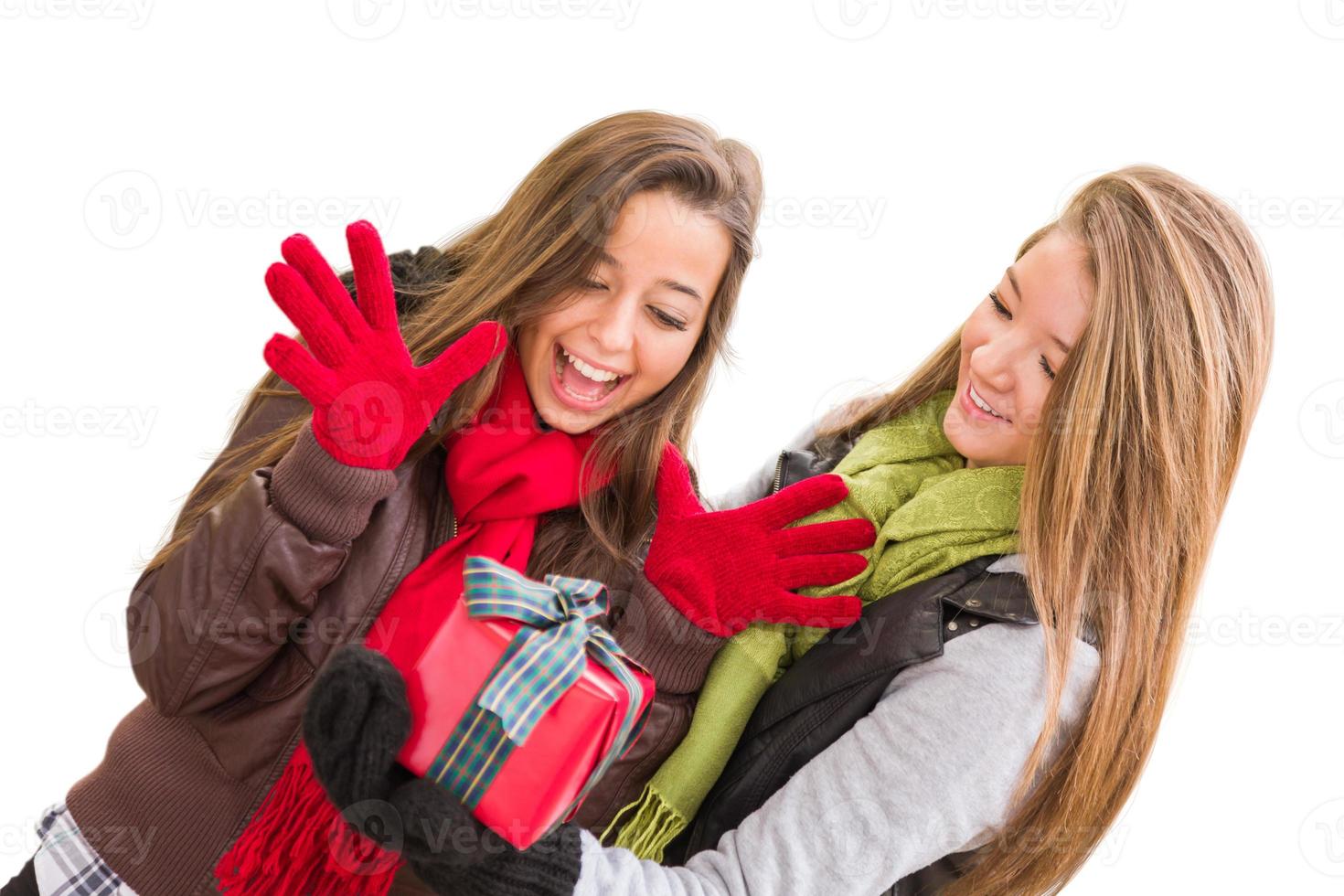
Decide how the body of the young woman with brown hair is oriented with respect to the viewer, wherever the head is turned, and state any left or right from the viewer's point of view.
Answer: facing the viewer and to the right of the viewer
